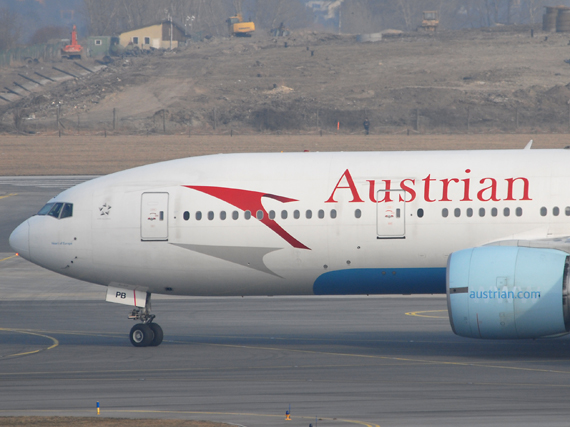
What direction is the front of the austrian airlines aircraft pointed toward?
to the viewer's left
